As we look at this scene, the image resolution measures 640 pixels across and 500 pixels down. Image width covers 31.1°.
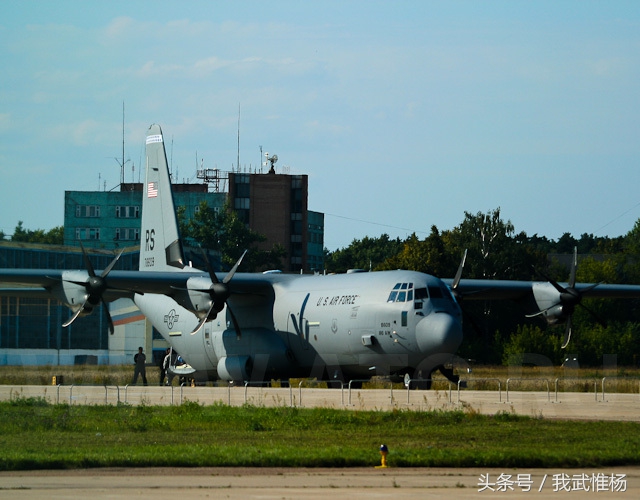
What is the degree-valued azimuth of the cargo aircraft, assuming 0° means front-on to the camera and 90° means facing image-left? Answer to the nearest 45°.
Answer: approximately 315°

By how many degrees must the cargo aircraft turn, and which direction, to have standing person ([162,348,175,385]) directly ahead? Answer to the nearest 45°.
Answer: approximately 180°
